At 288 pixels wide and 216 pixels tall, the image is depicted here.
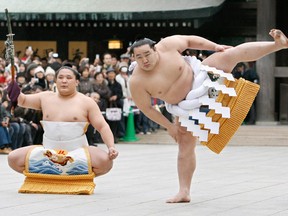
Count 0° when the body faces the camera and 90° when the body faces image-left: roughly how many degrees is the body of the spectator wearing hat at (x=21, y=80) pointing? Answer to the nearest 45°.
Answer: approximately 0°

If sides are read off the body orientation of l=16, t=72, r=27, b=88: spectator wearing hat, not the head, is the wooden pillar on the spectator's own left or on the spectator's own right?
on the spectator's own left

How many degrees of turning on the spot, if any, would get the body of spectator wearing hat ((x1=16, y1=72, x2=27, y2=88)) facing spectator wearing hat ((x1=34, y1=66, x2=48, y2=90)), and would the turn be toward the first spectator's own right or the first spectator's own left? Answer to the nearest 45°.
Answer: approximately 135° to the first spectator's own left
